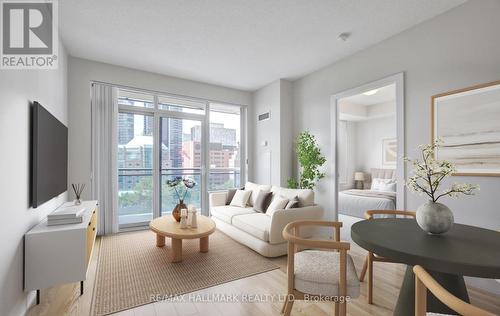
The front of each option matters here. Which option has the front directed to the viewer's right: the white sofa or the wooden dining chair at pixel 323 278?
the wooden dining chair

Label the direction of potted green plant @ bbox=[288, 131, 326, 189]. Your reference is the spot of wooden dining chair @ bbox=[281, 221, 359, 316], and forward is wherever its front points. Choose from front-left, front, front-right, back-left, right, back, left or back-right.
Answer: left

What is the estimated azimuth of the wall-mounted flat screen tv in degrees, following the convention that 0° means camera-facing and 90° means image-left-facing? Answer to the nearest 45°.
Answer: approximately 270°

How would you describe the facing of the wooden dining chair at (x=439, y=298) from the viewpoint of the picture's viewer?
facing away from the viewer and to the left of the viewer

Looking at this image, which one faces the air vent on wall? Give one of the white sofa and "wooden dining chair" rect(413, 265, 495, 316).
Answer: the wooden dining chair

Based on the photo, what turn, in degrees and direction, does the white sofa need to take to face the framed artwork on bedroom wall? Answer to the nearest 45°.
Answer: approximately 180°

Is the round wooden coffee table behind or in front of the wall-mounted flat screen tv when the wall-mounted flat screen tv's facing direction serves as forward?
in front

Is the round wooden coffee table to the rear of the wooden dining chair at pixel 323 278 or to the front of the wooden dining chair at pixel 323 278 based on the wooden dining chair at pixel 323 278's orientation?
to the rear

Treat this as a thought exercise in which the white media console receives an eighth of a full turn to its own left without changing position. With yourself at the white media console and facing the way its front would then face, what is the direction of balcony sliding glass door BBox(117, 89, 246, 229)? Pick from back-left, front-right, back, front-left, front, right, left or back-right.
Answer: front

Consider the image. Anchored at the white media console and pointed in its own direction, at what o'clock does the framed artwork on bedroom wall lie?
The framed artwork on bedroom wall is roughly at 12 o'clock from the white media console.

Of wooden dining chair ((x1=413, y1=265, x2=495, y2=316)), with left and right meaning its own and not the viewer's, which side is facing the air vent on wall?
front

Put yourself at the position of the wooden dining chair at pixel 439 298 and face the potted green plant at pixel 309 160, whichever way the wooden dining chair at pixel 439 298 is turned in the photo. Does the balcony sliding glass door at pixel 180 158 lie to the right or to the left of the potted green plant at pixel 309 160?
left

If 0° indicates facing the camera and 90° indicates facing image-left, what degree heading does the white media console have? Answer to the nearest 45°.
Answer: approximately 270°

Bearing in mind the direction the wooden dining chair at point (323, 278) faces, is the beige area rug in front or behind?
behind

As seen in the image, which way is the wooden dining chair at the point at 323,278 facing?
to the viewer's right

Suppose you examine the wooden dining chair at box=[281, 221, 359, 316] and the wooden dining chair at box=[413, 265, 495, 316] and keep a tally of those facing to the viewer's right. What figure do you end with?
1
